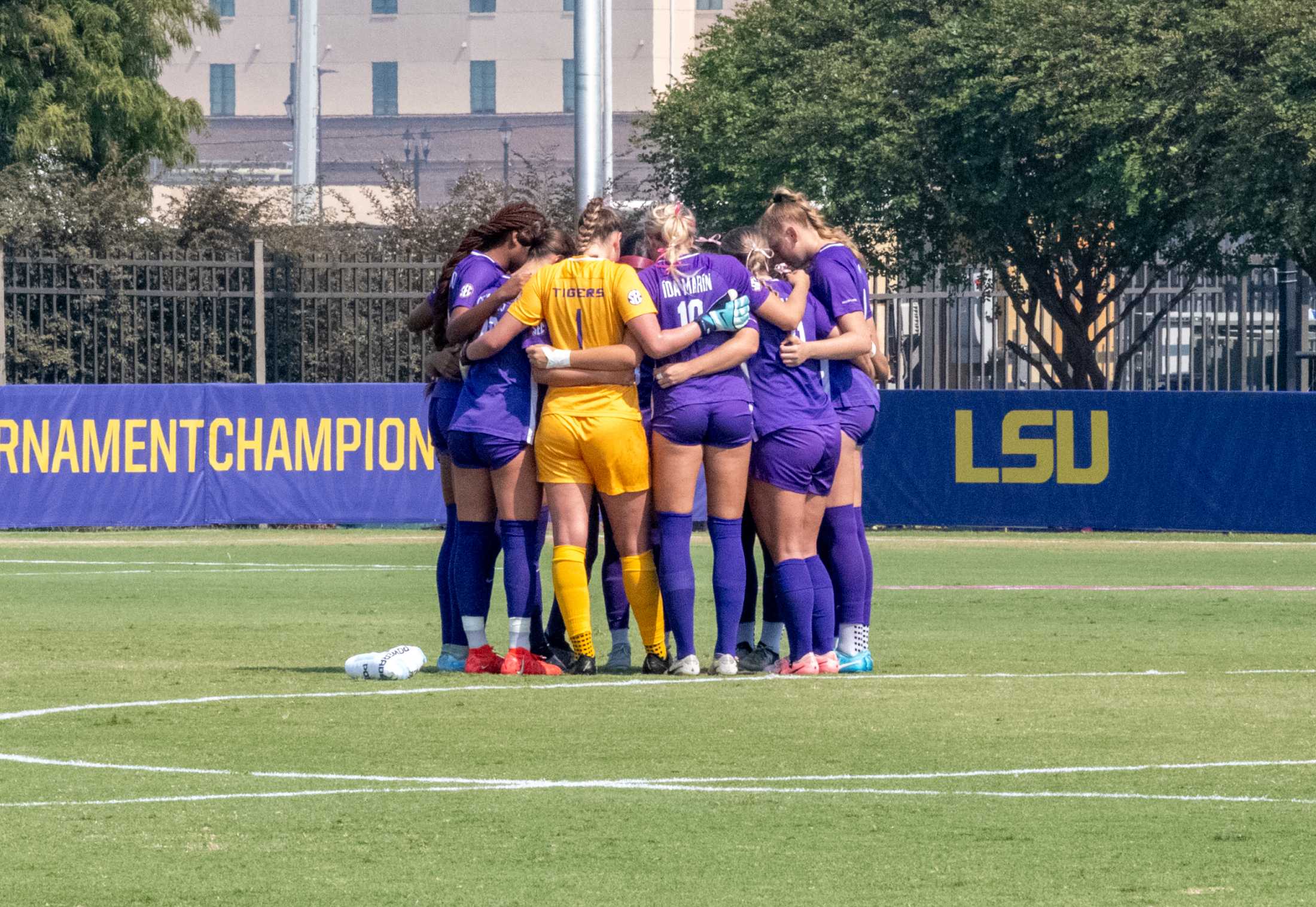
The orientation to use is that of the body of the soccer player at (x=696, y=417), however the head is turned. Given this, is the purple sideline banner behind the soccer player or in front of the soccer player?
in front

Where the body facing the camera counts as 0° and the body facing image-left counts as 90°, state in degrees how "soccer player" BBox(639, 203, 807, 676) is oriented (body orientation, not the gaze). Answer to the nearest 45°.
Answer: approximately 180°

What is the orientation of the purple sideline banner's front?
toward the camera

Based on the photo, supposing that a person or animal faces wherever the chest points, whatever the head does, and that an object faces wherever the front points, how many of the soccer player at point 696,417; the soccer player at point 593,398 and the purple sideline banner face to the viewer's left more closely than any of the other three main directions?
0

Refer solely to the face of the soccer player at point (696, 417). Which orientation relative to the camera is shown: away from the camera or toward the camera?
away from the camera

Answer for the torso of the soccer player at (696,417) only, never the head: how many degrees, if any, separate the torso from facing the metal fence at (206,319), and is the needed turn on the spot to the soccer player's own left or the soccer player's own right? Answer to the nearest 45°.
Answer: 0° — they already face it

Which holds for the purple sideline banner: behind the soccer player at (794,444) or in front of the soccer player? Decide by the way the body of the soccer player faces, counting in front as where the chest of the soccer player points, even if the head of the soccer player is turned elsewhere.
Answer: in front

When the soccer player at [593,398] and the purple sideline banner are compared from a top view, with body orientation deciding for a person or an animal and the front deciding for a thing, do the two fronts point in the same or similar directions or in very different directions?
very different directions

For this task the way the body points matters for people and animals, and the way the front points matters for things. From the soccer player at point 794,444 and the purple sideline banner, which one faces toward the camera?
the purple sideline banner

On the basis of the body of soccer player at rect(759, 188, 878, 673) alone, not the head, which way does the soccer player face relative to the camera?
to the viewer's left

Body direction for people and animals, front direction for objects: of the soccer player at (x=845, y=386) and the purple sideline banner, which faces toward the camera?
the purple sideline banner

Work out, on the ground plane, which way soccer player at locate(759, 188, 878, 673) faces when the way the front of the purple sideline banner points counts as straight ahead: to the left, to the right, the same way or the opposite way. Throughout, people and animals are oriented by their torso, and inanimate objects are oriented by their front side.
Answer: to the right

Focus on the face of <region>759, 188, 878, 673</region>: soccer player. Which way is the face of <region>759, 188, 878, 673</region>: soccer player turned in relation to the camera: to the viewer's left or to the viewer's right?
to the viewer's left

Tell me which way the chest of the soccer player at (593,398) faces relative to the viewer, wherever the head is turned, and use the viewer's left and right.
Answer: facing away from the viewer

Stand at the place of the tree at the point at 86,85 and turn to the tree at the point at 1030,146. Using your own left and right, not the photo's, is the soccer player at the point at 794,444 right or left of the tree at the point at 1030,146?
right
